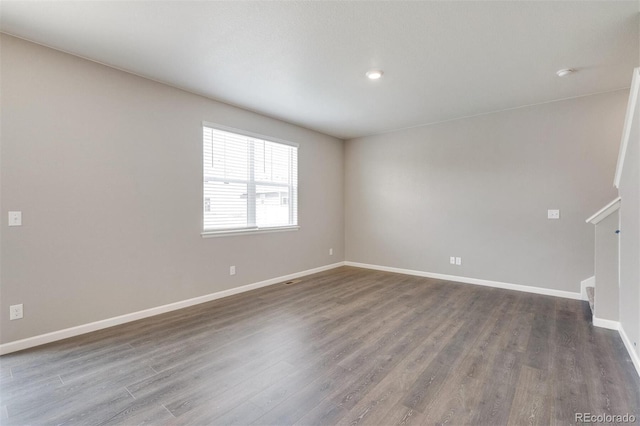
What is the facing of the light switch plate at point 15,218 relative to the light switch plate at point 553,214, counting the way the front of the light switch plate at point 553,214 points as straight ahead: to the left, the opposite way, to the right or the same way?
to the left

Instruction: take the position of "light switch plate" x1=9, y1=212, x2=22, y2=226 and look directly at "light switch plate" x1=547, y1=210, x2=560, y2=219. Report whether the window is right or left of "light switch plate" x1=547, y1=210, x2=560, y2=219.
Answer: left

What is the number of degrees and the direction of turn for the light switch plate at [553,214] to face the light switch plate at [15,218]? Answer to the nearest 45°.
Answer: approximately 45° to its right

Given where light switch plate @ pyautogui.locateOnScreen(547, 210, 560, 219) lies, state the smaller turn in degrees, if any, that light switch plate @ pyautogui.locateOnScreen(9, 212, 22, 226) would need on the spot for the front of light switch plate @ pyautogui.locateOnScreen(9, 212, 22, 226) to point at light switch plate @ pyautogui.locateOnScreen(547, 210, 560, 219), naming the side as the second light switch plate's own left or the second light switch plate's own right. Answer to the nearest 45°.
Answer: approximately 45° to the second light switch plate's own left

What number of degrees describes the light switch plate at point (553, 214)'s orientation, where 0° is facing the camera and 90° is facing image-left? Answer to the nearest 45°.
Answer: approximately 0°

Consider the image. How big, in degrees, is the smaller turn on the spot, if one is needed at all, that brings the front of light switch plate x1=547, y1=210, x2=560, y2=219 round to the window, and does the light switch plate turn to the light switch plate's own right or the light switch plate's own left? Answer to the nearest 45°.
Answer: approximately 45° to the light switch plate's own right

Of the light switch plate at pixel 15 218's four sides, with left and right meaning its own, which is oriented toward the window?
left
